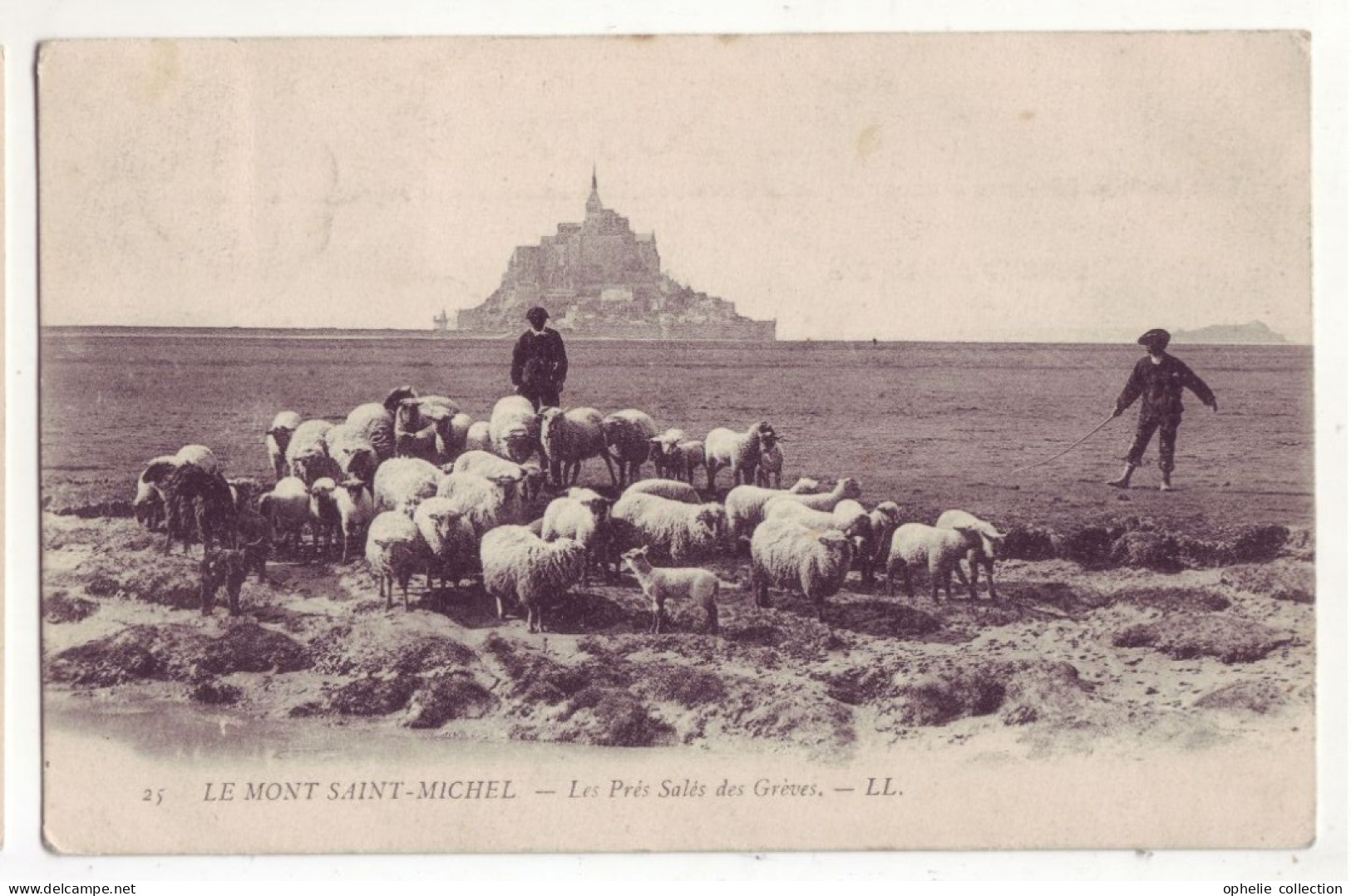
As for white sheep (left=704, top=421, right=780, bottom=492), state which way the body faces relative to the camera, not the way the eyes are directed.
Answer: to the viewer's right

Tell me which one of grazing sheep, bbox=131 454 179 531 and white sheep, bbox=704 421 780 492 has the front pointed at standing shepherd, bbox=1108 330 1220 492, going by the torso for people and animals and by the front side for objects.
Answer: the white sheep

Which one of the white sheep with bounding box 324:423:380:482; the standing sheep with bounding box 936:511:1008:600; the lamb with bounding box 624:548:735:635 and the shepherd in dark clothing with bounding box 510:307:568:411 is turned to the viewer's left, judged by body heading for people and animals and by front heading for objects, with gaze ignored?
the lamb

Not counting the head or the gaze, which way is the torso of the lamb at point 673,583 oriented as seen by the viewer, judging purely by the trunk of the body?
to the viewer's left

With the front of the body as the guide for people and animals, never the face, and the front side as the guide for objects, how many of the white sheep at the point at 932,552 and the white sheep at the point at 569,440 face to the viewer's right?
1

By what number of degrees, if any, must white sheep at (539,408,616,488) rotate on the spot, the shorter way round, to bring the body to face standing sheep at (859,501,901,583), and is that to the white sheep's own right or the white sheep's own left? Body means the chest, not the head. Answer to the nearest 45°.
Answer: approximately 135° to the white sheep's own left
